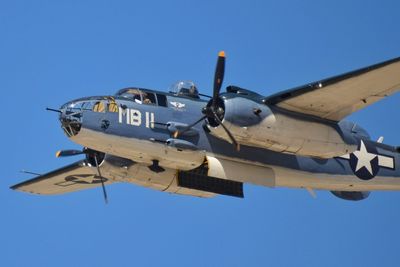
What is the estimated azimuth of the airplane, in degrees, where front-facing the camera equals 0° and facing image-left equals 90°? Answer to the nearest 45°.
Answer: approximately 45°
